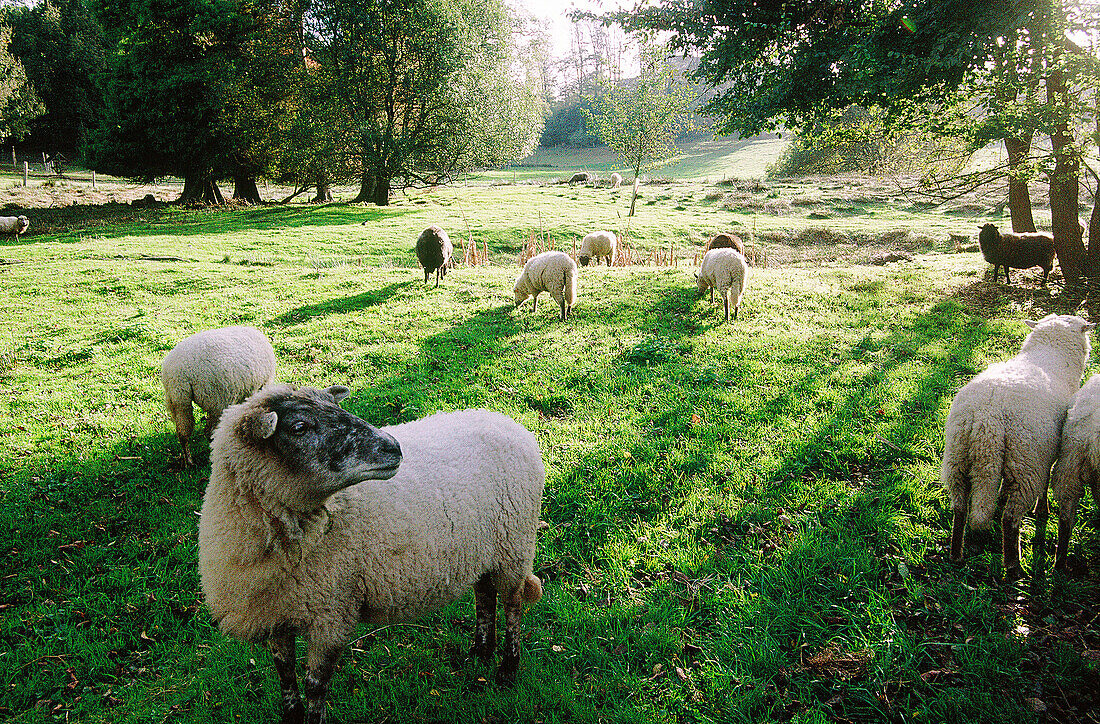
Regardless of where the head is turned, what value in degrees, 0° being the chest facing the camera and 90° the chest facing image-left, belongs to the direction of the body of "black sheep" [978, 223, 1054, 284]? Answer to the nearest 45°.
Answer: approximately 90°

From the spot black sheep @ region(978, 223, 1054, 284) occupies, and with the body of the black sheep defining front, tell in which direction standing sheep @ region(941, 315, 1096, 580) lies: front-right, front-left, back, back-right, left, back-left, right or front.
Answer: left

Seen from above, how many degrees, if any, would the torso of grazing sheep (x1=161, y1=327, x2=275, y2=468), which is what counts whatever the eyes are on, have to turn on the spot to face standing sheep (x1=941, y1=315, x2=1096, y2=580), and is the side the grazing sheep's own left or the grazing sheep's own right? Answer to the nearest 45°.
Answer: approximately 90° to the grazing sheep's own right

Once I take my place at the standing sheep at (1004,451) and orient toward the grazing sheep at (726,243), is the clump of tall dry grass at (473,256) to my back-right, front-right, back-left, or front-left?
front-left

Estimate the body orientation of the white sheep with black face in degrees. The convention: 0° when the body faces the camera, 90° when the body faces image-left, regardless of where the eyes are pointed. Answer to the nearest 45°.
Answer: approximately 45°

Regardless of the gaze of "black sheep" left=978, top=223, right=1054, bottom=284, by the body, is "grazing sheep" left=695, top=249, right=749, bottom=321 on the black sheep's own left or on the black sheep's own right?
on the black sheep's own left

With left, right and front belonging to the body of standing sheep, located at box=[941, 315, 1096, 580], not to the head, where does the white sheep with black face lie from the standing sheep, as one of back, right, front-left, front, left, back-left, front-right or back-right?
back

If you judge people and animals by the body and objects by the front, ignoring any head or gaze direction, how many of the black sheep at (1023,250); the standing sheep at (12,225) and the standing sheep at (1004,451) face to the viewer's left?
1

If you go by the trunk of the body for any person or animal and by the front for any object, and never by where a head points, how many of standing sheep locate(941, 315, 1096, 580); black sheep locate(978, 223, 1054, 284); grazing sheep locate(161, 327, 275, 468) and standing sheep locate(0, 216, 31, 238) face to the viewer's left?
1

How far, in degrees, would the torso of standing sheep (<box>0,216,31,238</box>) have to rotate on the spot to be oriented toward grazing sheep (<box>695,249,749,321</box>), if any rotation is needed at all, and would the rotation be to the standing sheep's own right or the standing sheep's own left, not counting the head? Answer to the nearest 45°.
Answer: approximately 45° to the standing sheep's own right

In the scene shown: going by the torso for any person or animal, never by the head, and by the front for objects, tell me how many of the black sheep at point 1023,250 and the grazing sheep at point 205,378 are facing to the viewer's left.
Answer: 1

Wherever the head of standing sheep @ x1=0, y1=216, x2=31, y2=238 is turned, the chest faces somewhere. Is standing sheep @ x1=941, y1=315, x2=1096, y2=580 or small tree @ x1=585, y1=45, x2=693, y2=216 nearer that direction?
the small tree

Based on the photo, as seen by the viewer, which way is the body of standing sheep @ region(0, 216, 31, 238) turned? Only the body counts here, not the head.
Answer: to the viewer's right
